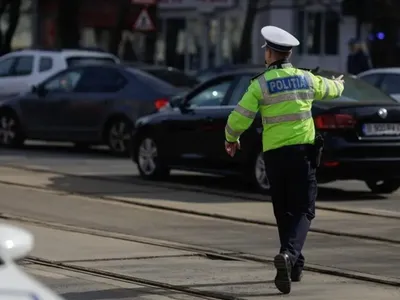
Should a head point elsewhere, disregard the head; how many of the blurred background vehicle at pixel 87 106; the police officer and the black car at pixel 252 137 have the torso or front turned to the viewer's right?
0

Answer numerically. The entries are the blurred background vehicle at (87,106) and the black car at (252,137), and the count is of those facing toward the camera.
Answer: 0

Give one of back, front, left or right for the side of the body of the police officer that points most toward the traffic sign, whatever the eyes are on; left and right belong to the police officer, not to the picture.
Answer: front

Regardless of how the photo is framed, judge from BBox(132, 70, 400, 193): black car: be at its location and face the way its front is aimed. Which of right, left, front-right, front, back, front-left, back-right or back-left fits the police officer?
back-left

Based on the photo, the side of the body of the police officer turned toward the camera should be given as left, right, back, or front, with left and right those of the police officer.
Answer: back

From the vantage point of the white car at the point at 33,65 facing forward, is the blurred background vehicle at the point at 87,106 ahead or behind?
behind

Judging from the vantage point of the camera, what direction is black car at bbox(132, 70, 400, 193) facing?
facing away from the viewer and to the left of the viewer

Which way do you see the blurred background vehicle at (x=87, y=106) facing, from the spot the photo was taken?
facing away from the viewer and to the left of the viewer

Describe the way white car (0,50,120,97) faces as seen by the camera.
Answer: facing away from the viewer and to the left of the viewer

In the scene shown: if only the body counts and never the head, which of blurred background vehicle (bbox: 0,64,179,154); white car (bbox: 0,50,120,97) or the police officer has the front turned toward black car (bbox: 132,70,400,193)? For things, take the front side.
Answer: the police officer

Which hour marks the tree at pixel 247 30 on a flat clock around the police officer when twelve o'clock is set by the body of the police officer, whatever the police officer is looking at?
The tree is roughly at 12 o'clock from the police officer.

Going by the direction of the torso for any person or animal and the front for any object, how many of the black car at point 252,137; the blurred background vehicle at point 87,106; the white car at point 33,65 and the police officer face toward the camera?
0

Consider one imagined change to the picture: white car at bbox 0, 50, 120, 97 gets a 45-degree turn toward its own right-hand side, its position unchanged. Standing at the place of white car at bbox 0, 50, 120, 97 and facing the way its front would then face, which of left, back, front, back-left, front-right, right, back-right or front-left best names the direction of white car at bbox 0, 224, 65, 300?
back
